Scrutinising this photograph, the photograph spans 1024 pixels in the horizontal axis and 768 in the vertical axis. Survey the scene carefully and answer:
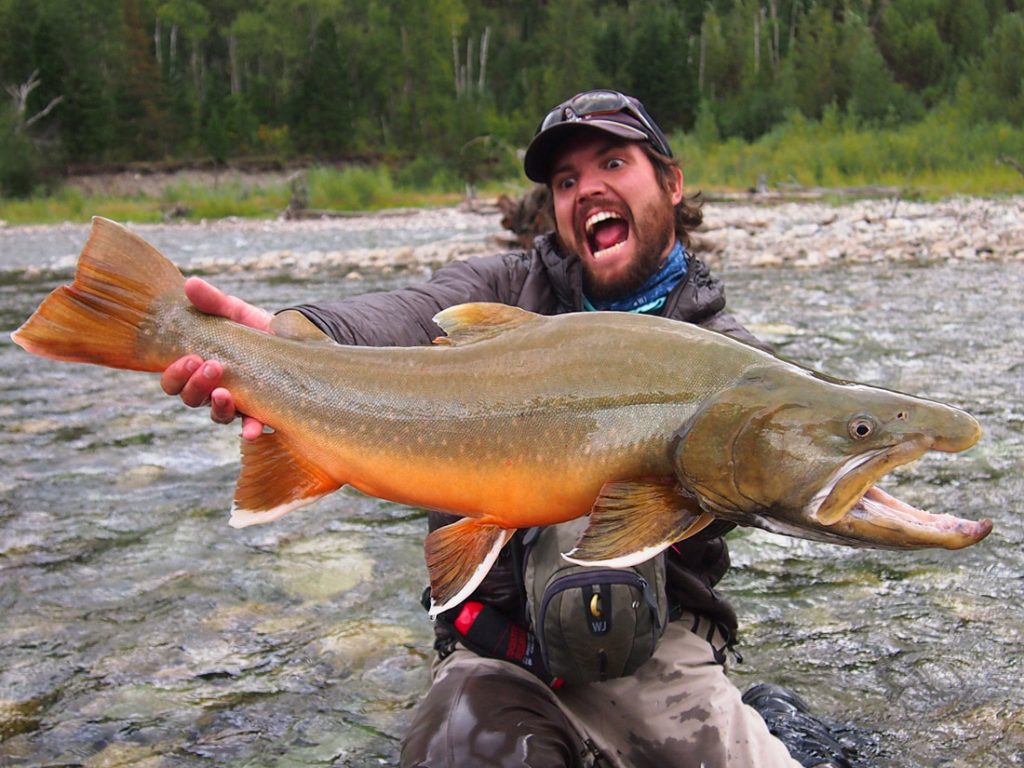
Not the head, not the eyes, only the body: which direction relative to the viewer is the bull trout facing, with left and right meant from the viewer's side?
facing to the right of the viewer

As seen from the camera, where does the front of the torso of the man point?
toward the camera
